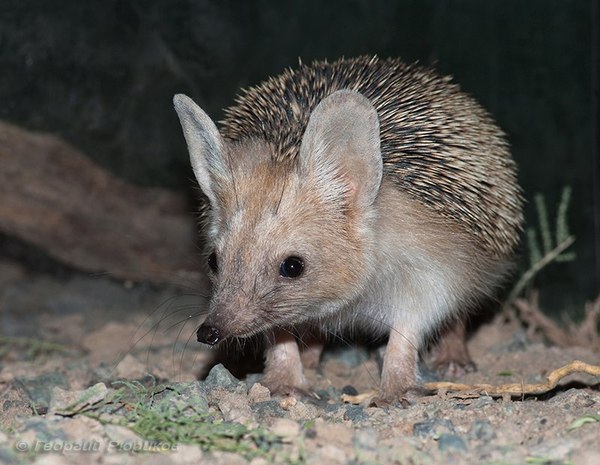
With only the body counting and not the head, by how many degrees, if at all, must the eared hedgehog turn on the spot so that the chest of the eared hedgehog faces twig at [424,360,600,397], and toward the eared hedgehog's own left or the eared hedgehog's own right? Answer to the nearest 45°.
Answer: approximately 135° to the eared hedgehog's own left

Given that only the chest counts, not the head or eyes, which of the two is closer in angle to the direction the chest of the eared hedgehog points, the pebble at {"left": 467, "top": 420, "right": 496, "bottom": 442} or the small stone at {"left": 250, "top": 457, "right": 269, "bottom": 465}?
the small stone

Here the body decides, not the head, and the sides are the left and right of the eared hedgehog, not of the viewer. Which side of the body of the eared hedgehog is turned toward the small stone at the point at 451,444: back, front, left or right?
left

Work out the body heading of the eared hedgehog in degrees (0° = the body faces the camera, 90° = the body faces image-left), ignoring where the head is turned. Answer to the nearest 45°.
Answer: approximately 45°

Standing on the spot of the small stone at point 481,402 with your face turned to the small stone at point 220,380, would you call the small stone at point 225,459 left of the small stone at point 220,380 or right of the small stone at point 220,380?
left

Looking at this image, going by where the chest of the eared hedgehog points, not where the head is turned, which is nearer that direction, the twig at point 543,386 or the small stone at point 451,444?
the small stone

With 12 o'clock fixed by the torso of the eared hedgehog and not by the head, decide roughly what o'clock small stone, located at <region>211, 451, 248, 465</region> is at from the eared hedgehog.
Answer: The small stone is roughly at 11 o'clock from the eared hedgehog.
